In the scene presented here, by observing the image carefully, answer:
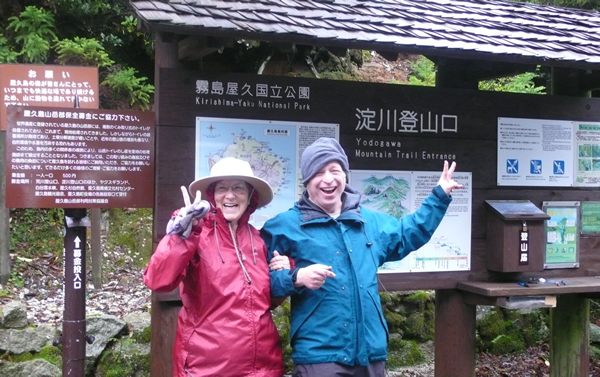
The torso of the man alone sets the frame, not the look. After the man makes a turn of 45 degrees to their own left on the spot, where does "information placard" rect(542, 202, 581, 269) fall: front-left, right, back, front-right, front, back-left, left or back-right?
left

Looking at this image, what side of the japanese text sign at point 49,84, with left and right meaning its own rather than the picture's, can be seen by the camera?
front

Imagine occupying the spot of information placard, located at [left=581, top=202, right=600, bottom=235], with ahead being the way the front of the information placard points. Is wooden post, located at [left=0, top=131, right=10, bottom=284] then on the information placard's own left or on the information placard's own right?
on the information placard's own right

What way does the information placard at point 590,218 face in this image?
toward the camera

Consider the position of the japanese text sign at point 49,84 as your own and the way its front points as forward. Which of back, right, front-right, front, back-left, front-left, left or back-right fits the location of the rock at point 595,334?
left

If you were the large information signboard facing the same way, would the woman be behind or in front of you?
in front

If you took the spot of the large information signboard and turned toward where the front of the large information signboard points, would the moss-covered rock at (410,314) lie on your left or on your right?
on your left

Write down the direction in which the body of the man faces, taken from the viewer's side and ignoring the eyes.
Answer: toward the camera
